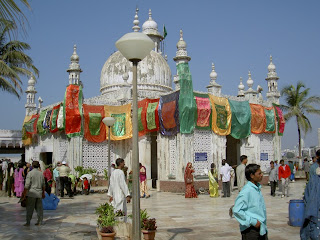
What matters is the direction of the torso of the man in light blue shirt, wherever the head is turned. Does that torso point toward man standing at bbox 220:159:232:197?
no

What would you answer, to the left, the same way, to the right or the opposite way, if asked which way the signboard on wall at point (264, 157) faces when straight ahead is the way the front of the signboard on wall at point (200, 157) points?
the same way

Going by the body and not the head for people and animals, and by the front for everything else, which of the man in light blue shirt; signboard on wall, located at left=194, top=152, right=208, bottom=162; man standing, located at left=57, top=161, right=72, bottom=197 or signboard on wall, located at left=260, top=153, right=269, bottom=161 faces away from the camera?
the man standing

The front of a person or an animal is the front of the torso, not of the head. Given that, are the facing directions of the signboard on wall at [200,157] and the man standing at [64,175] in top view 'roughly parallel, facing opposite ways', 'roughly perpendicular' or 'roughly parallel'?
roughly parallel, facing opposite ways

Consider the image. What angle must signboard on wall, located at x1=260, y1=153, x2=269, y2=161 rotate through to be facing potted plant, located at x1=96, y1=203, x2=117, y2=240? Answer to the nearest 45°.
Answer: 0° — it already faces it

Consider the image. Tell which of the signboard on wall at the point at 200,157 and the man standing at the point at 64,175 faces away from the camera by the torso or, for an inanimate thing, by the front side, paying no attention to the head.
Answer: the man standing

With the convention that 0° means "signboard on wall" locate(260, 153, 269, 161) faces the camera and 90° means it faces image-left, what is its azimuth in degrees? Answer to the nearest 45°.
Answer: approximately 0°

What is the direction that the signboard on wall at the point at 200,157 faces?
toward the camera

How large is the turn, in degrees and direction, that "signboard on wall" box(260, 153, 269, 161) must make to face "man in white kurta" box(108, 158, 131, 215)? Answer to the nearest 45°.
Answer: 0° — it already faces them

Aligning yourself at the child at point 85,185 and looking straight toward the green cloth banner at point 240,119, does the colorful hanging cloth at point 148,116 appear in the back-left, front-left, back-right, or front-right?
front-left

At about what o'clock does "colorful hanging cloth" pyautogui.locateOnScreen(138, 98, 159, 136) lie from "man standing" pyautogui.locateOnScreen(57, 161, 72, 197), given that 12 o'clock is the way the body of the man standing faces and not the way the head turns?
The colorful hanging cloth is roughly at 2 o'clock from the man standing.
